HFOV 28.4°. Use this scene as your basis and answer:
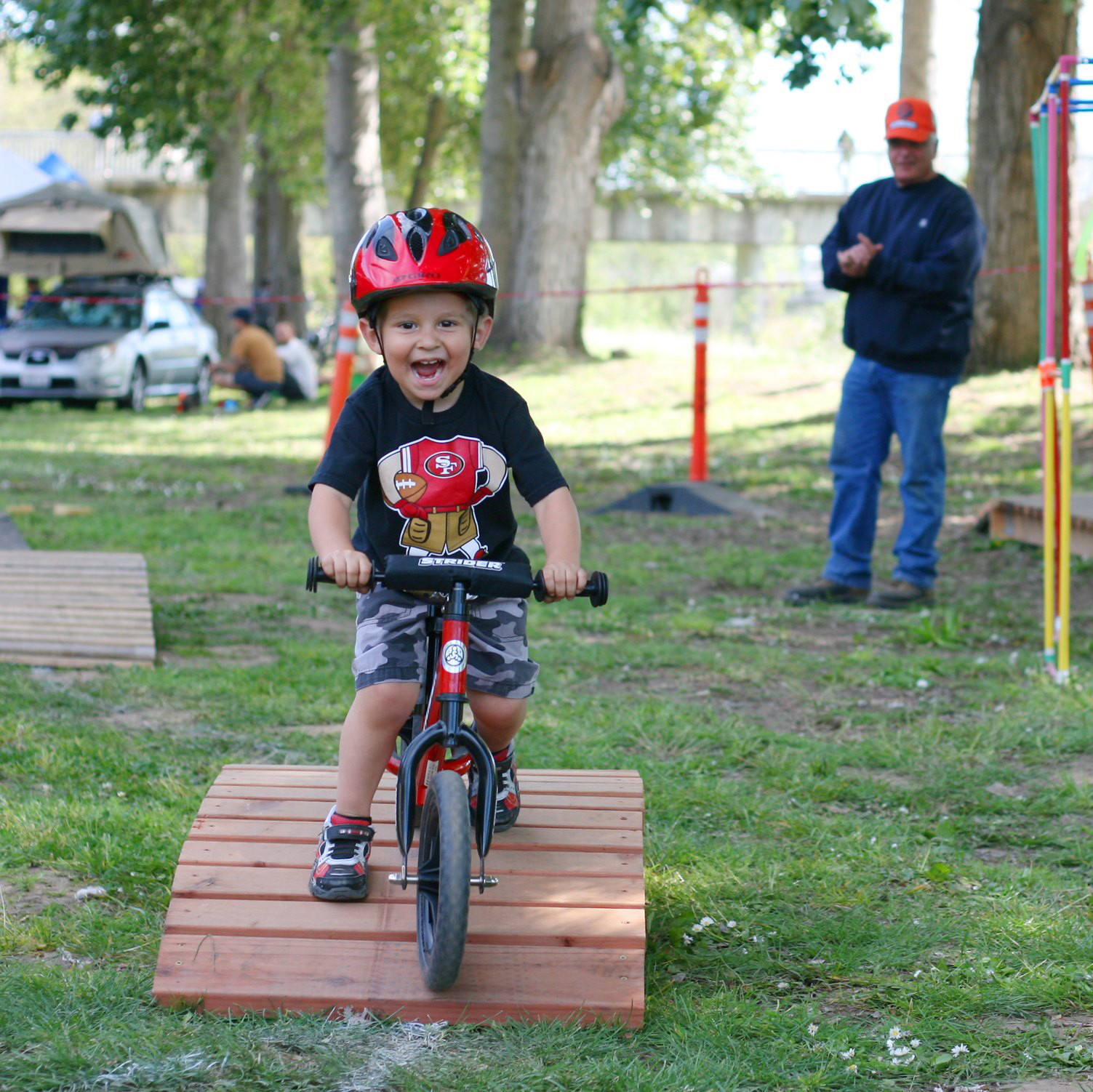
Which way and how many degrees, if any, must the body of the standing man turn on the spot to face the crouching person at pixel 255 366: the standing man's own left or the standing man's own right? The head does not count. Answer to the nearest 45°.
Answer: approximately 90° to the standing man's own right

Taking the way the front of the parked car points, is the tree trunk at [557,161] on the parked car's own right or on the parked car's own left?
on the parked car's own left

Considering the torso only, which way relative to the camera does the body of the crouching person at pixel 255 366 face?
to the viewer's left

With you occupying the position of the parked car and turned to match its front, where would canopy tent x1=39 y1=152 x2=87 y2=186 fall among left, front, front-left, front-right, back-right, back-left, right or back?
back-right

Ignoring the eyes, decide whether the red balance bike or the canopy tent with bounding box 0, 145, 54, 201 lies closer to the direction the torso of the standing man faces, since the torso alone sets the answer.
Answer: the red balance bike

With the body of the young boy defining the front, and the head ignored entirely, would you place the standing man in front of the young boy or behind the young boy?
behind

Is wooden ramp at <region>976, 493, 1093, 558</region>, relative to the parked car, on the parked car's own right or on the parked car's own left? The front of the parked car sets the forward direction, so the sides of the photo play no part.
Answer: on the parked car's own left

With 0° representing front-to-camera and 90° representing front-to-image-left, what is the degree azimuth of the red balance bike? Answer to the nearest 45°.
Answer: approximately 0°

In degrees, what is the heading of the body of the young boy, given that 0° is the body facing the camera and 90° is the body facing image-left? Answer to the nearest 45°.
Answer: approximately 0°
